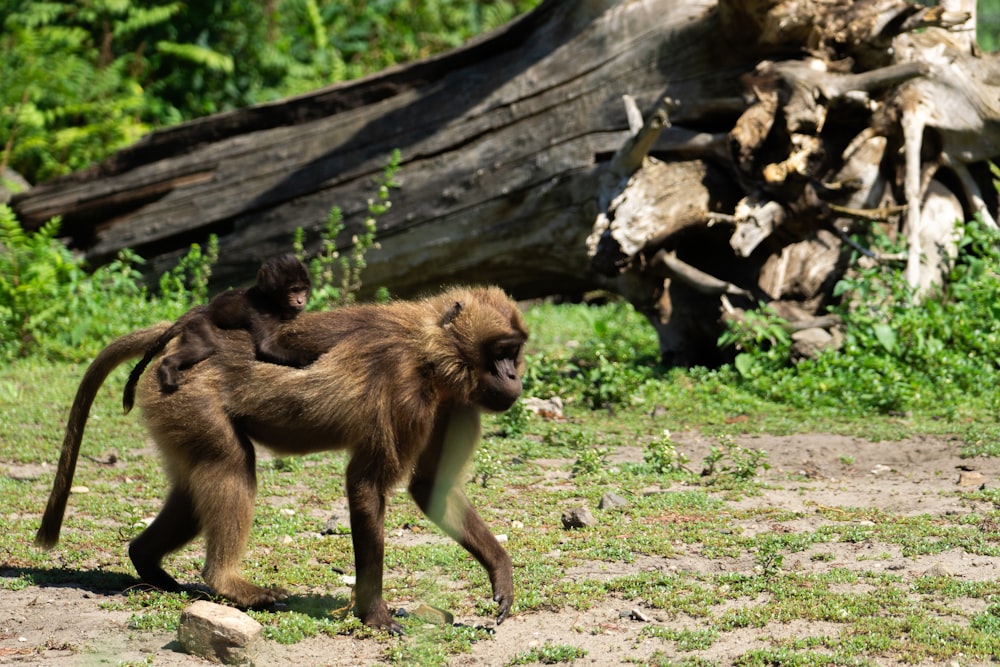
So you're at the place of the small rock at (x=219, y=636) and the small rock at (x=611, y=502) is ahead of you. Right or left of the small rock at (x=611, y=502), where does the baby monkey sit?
left

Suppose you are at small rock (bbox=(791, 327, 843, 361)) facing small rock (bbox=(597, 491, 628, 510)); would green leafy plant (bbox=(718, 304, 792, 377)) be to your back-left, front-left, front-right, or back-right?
front-right

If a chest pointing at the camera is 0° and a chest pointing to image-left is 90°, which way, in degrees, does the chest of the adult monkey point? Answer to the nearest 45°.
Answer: approximately 270°

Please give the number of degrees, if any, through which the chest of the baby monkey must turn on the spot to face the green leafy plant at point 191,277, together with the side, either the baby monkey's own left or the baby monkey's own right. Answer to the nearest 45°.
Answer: approximately 90° to the baby monkey's own left

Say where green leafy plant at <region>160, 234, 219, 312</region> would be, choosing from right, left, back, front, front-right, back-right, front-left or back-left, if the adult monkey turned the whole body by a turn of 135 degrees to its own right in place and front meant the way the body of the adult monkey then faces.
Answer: back-right

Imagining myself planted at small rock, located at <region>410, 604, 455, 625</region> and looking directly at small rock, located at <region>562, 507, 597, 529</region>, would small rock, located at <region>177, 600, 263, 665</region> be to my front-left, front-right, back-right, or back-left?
back-left

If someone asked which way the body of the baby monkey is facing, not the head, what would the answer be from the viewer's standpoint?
to the viewer's right

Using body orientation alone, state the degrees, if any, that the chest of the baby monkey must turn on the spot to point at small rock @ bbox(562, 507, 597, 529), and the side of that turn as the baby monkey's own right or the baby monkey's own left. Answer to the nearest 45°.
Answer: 0° — it already faces it

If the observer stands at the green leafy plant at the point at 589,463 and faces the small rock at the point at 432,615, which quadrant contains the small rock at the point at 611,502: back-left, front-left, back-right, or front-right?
front-left
